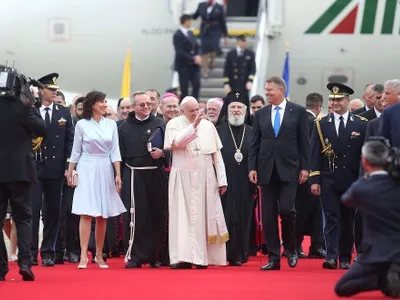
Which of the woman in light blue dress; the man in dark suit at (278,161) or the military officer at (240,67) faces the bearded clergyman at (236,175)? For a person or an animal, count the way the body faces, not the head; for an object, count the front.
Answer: the military officer

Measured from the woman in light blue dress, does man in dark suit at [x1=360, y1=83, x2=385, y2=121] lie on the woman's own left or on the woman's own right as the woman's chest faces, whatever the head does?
on the woman's own left

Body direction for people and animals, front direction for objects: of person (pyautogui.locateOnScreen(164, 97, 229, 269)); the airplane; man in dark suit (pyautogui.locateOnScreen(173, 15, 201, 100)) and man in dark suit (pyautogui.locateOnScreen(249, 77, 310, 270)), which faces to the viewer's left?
the airplane

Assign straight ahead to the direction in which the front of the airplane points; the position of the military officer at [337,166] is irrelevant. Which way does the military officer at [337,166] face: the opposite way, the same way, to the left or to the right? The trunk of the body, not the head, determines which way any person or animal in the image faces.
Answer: to the left

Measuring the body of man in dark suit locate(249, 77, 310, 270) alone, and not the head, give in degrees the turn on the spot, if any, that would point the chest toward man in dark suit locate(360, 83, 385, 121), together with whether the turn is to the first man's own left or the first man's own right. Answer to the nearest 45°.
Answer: approximately 135° to the first man's own left

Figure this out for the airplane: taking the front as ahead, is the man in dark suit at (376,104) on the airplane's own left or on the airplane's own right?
on the airplane's own left

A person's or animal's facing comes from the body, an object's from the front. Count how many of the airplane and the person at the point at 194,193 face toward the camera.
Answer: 1

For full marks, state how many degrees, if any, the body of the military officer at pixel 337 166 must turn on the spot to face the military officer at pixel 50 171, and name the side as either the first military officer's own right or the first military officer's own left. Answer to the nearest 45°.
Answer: approximately 90° to the first military officer's own right

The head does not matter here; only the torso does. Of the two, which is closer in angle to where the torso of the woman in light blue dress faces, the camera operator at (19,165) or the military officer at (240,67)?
the camera operator

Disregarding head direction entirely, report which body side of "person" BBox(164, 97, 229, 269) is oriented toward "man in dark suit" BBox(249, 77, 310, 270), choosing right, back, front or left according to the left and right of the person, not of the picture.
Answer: left

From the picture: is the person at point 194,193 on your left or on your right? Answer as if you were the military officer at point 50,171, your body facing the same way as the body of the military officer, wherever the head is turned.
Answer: on your left

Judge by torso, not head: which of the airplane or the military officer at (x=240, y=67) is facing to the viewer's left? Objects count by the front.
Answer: the airplane

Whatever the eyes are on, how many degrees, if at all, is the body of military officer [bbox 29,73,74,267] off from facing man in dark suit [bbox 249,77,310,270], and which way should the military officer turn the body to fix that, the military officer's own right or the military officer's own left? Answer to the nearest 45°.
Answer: approximately 45° to the military officer's own left

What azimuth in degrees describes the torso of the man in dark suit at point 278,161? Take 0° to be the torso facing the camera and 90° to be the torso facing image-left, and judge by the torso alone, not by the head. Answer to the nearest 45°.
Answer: approximately 0°

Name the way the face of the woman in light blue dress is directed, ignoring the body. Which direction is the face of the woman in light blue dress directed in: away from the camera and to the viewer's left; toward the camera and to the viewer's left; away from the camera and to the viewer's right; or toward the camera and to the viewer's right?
toward the camera and to the viewer's right
